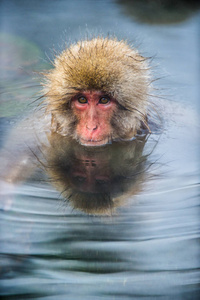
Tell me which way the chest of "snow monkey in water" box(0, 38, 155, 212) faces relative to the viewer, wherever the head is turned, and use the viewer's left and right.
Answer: facing the viewer
